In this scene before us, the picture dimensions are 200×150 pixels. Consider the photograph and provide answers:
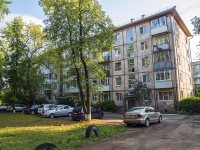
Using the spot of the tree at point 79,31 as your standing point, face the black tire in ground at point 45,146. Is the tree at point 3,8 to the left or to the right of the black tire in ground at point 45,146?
right

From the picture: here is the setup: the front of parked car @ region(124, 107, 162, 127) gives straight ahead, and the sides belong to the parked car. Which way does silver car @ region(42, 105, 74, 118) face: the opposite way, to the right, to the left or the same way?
the opposite way

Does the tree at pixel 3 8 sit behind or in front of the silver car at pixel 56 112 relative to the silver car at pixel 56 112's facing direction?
in front

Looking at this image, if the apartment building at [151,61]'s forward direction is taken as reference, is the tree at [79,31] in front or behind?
in front

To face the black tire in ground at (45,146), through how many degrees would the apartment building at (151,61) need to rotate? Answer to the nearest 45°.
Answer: approximately 45° to its left

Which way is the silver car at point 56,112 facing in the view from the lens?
facing the viewer and to the left of the viewer
